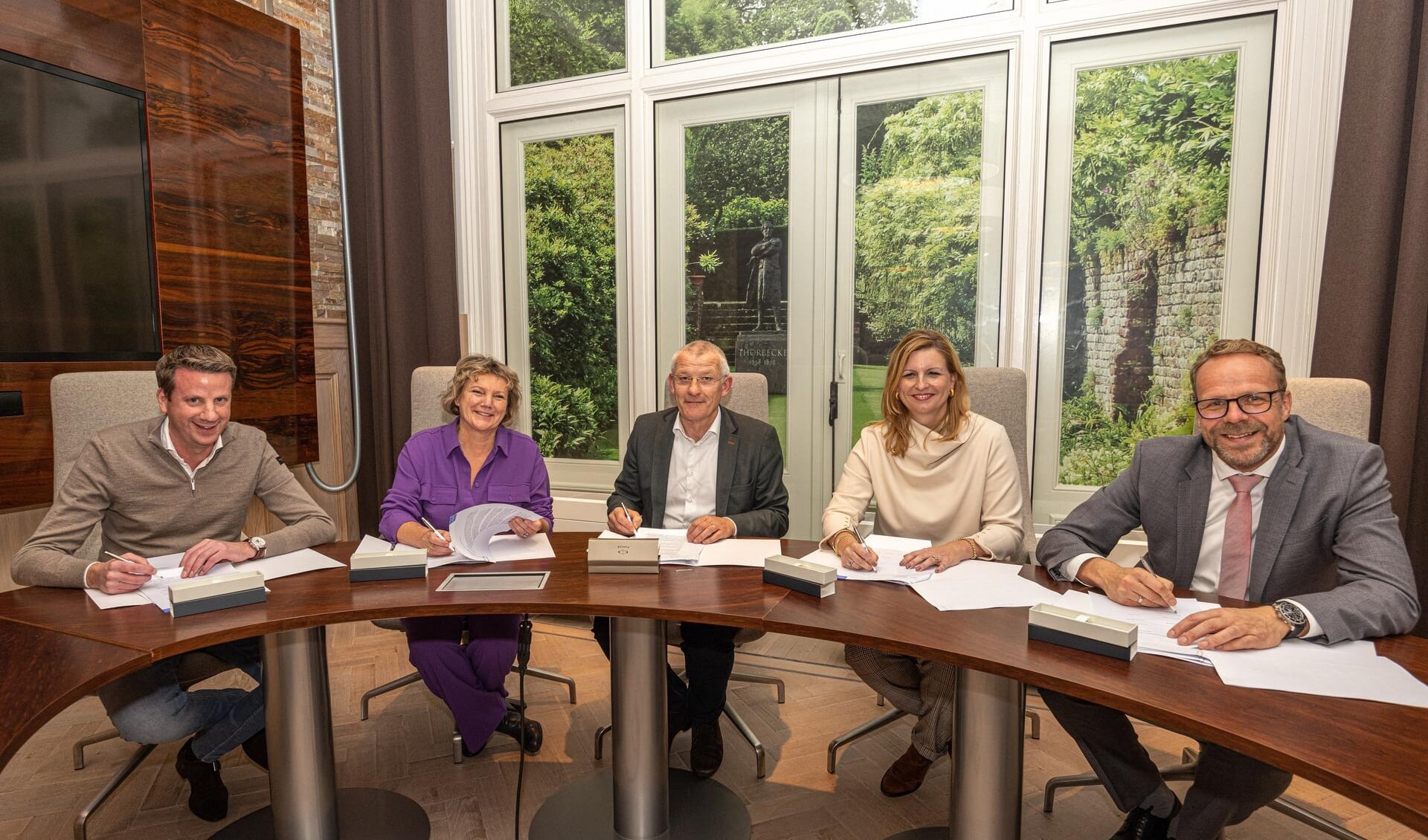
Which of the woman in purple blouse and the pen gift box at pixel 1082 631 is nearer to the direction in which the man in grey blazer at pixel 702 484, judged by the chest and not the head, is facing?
the pen gift box

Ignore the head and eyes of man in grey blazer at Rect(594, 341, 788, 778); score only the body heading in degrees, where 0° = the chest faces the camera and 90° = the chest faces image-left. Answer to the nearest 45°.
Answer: approximately 0°

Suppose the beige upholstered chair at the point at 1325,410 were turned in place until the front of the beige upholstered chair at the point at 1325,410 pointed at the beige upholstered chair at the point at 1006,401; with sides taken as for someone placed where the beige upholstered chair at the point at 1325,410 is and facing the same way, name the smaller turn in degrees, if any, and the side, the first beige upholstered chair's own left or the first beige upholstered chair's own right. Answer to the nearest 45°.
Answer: approximately 45° to the first beige upholstered chair's own right

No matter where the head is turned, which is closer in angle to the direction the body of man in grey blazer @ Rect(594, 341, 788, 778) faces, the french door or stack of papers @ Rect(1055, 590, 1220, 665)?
the stack of papers

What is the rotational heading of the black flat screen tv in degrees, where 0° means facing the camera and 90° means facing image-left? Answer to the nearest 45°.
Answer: approximately 315°

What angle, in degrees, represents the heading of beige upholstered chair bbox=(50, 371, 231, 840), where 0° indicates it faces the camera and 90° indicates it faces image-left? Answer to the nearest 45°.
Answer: approximately 315°

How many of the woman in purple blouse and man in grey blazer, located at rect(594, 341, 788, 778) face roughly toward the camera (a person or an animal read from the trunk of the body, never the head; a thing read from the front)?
2
